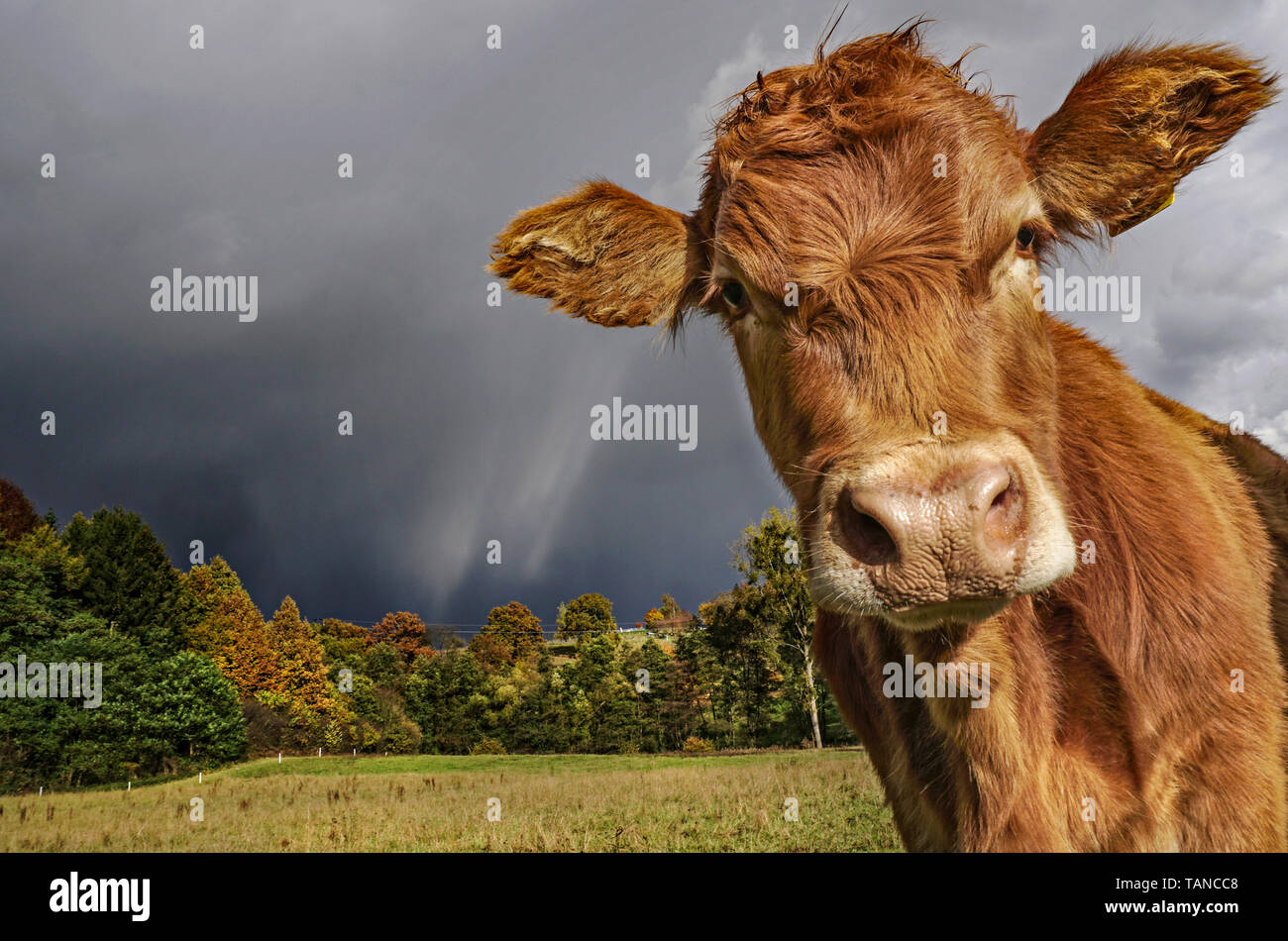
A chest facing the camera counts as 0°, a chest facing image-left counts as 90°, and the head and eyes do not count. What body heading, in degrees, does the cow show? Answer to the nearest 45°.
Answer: approximately 45°
